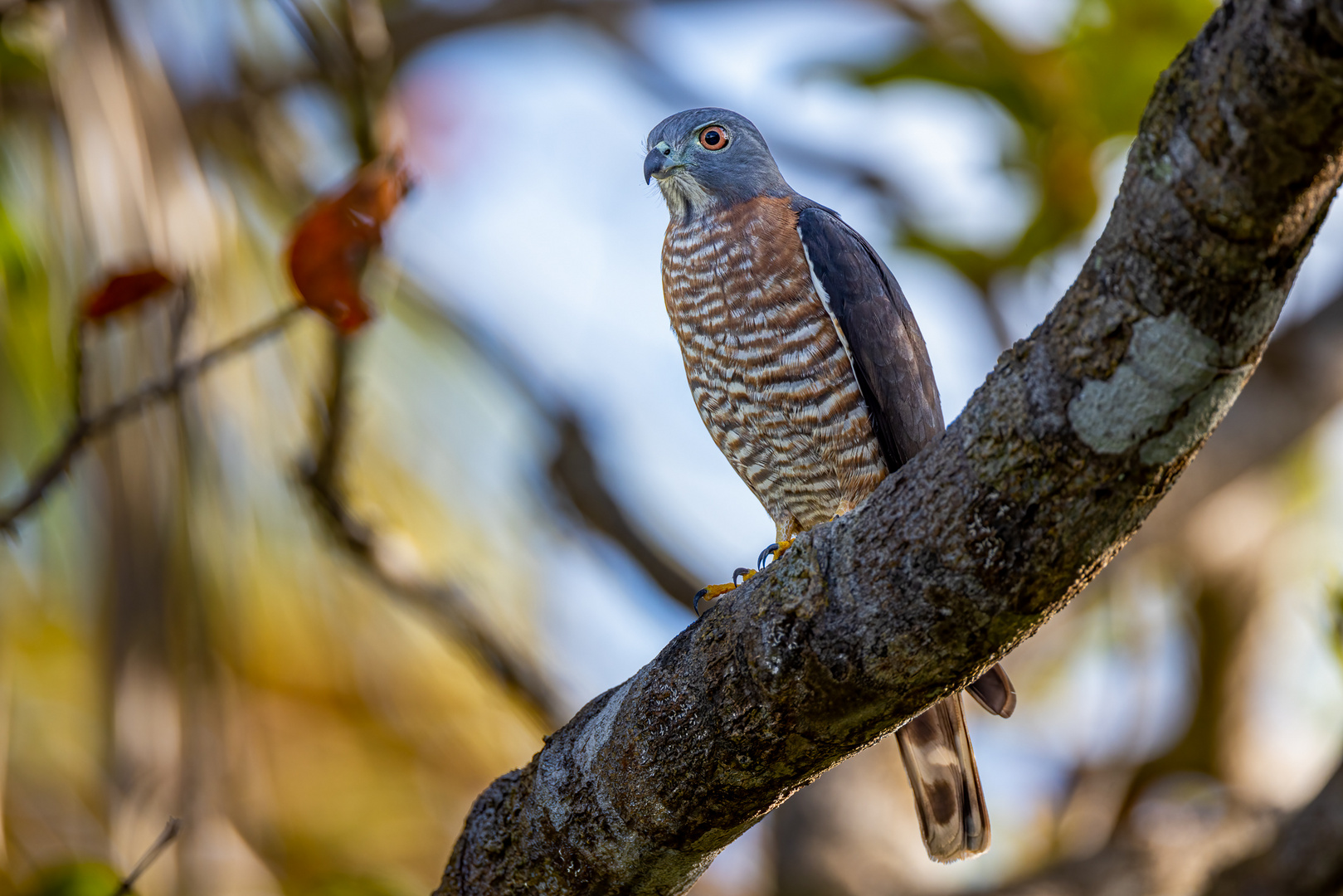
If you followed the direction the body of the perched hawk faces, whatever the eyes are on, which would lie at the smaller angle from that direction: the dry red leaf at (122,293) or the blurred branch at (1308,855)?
the dry red leaf

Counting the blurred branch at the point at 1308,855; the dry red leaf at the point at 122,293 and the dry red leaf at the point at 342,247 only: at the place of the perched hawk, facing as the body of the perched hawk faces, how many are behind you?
1

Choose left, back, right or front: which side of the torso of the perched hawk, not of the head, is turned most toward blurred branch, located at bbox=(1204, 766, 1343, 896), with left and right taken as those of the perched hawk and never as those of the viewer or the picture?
back

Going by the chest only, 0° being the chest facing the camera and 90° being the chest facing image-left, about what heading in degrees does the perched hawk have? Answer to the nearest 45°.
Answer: approximately 45°

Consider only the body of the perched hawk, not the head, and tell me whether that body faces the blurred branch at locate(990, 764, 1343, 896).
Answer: no

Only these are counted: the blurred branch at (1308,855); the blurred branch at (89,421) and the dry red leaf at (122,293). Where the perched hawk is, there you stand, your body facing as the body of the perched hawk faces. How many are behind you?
1

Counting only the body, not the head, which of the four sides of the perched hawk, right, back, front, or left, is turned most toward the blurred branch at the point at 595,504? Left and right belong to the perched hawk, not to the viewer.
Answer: right
